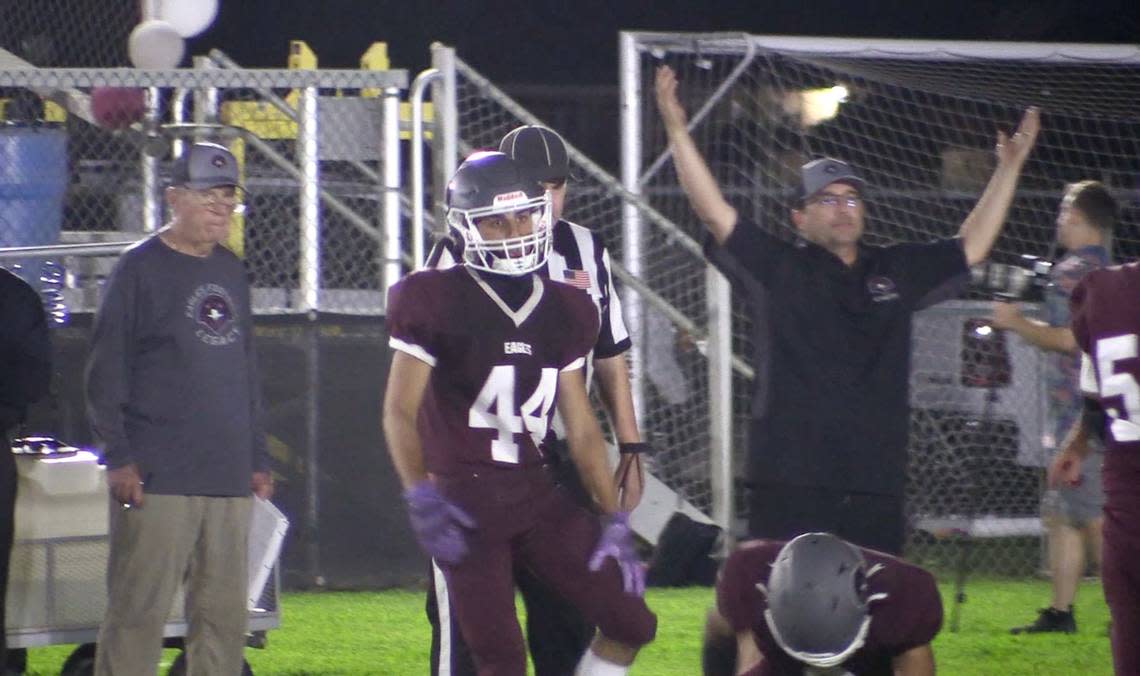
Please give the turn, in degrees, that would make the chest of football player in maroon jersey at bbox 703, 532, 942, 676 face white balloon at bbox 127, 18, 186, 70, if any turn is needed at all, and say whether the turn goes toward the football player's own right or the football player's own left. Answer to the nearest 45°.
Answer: approximately 135° to the football player's own right

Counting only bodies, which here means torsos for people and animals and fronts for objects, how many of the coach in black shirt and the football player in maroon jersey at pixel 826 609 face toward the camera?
2

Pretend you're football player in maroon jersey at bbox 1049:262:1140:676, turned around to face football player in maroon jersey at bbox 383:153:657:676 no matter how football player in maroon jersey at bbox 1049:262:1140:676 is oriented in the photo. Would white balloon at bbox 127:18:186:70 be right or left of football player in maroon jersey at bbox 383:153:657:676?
right

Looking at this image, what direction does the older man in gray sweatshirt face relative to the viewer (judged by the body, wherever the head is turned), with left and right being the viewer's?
facing the viewer and to the right of the viewer

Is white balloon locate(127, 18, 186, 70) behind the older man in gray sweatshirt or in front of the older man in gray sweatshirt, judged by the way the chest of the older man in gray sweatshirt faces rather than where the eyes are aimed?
behind

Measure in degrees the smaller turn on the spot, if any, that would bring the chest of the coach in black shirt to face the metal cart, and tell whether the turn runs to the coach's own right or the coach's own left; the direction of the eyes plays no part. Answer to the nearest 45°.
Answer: approximately 90° to the coach's own right
